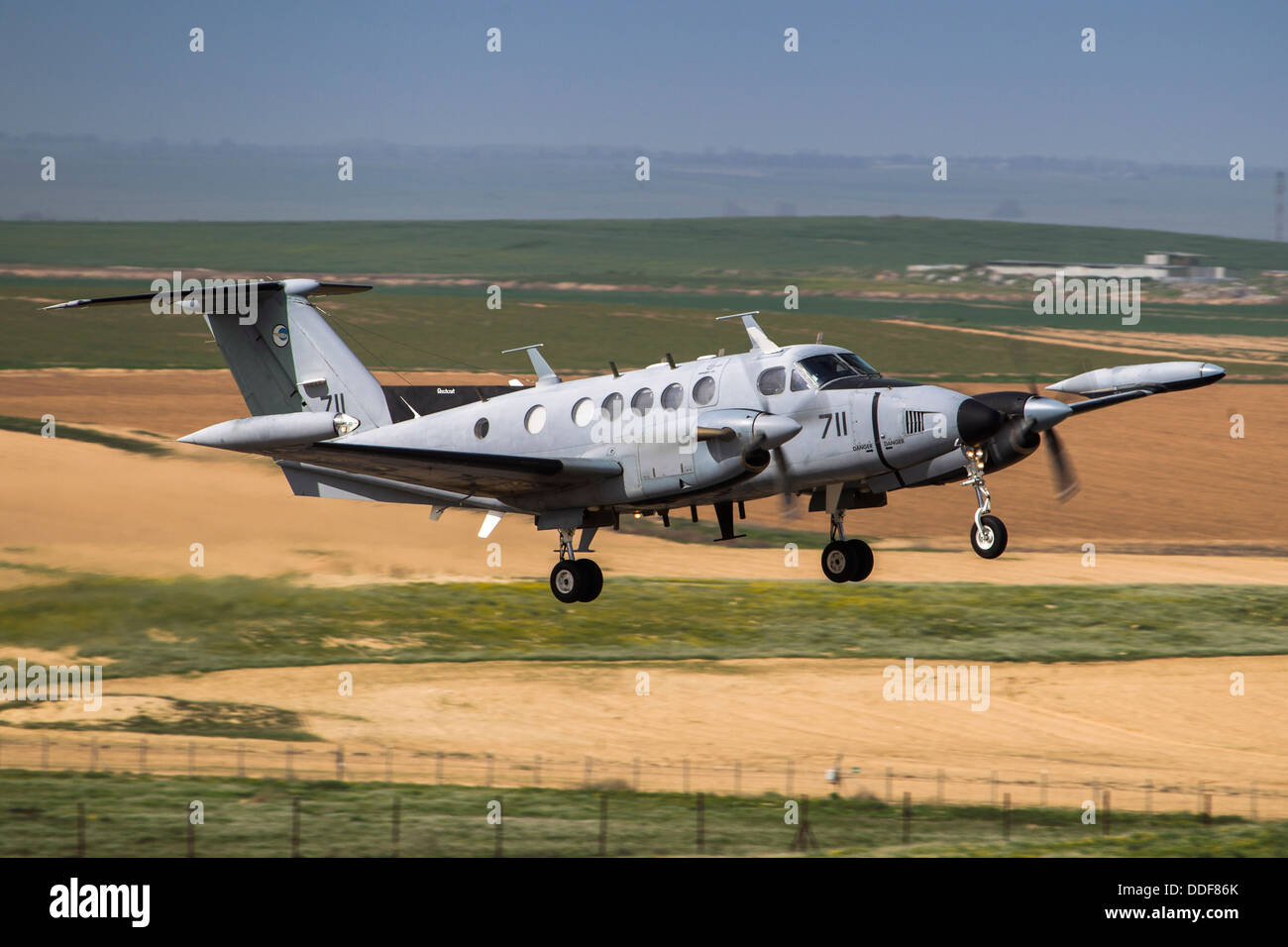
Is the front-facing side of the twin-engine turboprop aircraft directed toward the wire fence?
no

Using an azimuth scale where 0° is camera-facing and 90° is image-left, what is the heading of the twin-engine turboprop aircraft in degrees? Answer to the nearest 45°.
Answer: approximately 315°
